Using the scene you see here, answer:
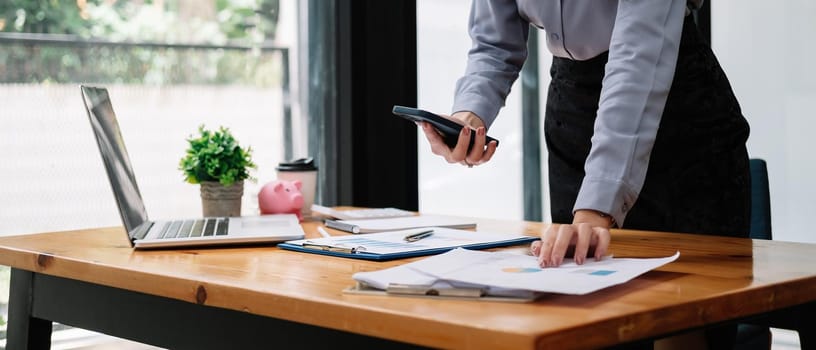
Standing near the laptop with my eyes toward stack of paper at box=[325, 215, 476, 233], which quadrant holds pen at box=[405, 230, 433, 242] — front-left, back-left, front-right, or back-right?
front-right

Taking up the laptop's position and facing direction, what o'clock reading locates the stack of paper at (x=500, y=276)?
The stack of paper is roughly at 2 o'clock from the laptop.

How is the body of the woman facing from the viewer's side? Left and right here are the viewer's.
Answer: facing the viewer and to the left of the viewer

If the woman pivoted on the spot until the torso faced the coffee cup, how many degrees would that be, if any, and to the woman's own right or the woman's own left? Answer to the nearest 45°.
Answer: approximately 45° to the woman's own right

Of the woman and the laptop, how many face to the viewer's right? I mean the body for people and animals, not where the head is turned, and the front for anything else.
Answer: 1

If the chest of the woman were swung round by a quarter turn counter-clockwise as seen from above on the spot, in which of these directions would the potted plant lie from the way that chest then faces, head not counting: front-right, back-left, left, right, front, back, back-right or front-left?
back-right

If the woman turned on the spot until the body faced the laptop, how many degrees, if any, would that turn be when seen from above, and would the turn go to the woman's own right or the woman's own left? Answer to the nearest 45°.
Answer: approximately 45° to the woman's own right

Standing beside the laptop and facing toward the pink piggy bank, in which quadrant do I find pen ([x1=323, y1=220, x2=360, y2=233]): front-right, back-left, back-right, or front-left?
front-right

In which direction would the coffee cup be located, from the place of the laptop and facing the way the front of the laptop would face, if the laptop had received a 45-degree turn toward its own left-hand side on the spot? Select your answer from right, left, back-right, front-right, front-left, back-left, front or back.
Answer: front

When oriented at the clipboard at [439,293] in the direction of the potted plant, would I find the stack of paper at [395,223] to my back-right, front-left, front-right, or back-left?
front-right

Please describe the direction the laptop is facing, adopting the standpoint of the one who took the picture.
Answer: facing to the right of the viewer
